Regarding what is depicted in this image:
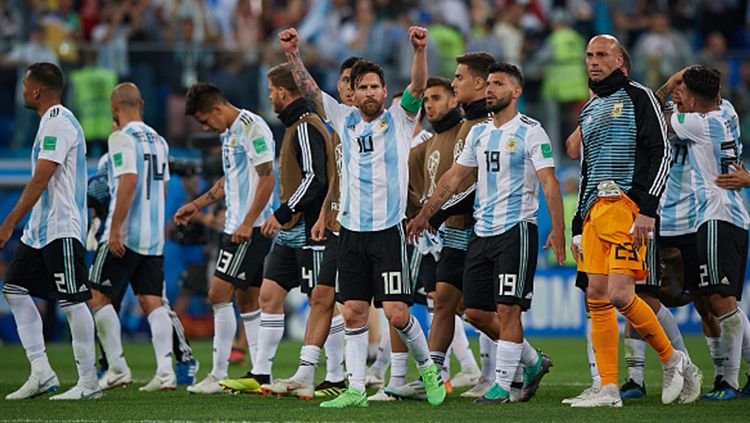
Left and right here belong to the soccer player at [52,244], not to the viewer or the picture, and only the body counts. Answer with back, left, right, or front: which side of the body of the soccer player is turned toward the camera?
left

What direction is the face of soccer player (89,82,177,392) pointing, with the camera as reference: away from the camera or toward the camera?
away from the camera

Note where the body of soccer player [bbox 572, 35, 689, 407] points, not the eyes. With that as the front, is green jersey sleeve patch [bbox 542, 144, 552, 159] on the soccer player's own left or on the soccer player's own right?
on the soccer player's own right

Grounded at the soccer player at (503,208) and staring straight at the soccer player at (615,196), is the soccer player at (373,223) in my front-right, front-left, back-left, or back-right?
back-right

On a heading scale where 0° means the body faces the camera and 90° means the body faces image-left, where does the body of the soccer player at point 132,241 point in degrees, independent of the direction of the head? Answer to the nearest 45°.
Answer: approximately 135°

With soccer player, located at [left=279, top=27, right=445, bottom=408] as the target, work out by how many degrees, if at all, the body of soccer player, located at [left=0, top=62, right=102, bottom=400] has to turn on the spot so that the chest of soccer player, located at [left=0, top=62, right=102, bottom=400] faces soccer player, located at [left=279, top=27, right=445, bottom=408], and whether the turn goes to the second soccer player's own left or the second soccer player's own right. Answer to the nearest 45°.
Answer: approximately 135° to the second soccer player's own left
